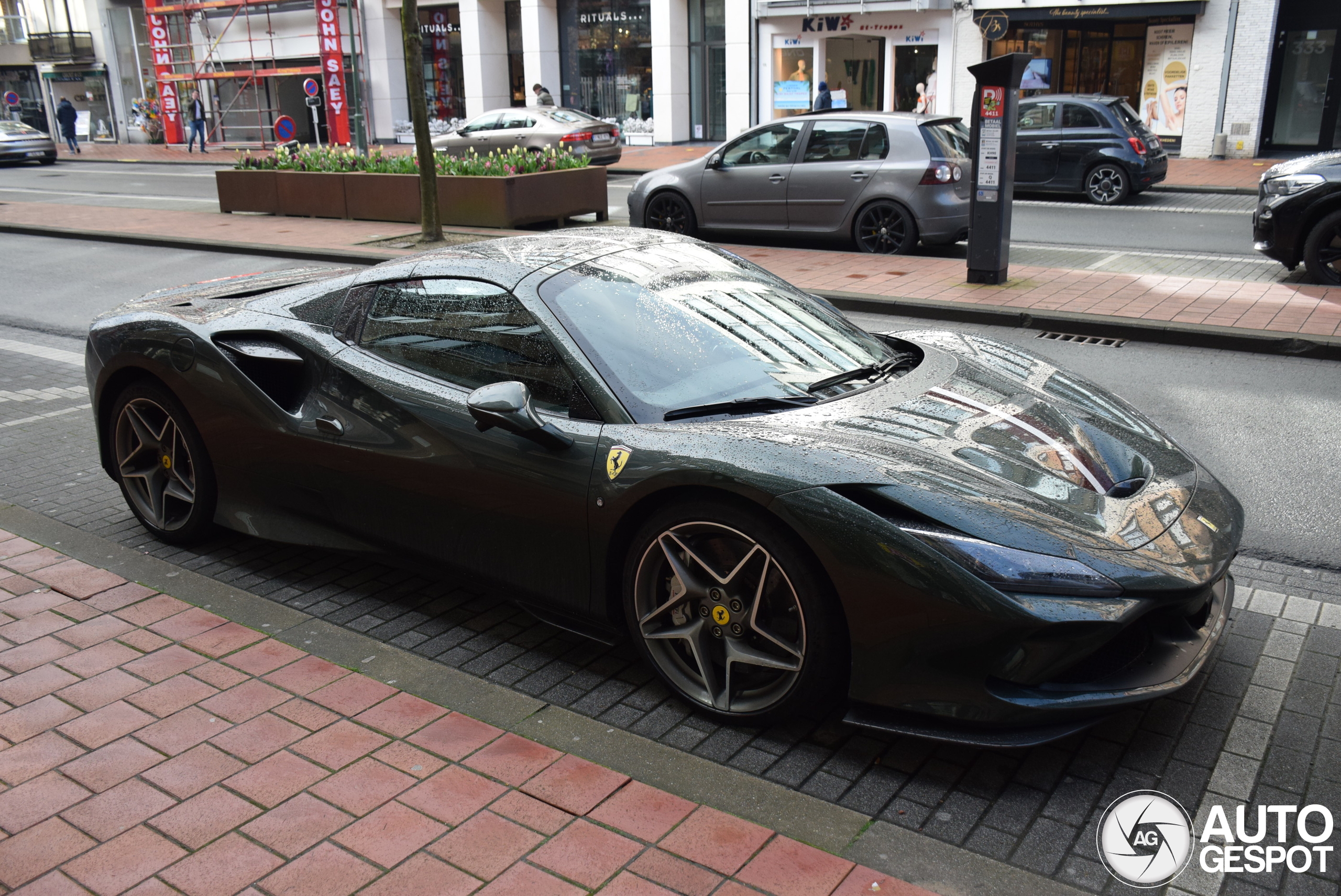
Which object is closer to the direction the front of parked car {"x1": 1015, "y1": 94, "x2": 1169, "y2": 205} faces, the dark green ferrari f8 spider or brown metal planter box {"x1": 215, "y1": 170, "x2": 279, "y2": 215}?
the brown metal planter box

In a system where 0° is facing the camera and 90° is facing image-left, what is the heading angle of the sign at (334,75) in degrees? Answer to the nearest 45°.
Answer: approximately 0°

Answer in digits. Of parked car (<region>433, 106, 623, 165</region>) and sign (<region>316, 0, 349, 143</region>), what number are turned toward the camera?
1

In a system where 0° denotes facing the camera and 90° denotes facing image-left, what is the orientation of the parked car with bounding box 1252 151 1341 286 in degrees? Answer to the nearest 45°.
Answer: approximately 90°

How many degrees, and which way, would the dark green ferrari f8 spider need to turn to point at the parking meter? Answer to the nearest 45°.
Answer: approximately 135° to its left

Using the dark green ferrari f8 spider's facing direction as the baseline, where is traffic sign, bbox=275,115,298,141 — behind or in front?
behind

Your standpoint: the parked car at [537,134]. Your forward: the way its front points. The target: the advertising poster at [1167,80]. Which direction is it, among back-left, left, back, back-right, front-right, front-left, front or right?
back-right

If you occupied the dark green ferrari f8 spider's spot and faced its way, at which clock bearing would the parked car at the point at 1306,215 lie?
The parked car is roughly at 9 o'clock from the dark green ferrari f8 spider.

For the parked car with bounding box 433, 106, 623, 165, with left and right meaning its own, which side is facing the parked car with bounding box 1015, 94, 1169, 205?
back
